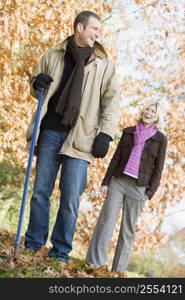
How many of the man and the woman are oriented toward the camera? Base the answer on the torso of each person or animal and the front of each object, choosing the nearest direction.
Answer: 2

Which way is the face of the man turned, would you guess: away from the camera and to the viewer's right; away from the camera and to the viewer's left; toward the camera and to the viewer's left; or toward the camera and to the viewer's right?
toward the camera and to the viewer's right

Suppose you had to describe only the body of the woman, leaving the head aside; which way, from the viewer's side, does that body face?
toward the camera

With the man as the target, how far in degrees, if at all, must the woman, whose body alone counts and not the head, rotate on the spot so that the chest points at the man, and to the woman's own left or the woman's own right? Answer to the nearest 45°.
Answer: approximately 45° to the woman's own right

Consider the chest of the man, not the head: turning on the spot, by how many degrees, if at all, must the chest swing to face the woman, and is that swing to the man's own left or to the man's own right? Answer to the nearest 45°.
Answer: approximately 135° to the man's own left
